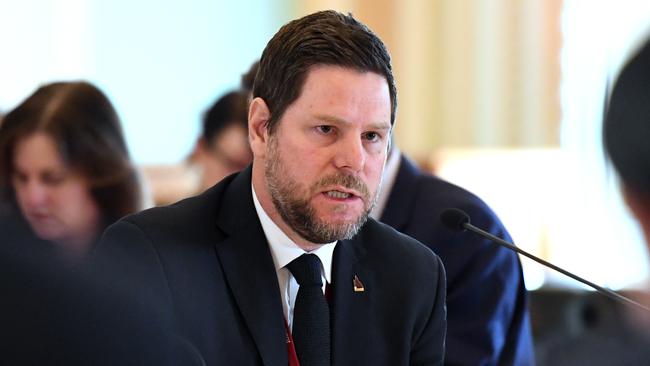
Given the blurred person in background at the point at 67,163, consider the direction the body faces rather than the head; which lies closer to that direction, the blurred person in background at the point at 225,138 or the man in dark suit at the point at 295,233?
the man in dark suit

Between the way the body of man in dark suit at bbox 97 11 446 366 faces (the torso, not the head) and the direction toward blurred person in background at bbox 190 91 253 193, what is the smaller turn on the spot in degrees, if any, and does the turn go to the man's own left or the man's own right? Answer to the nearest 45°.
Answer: approximately 135° to the man's own left
